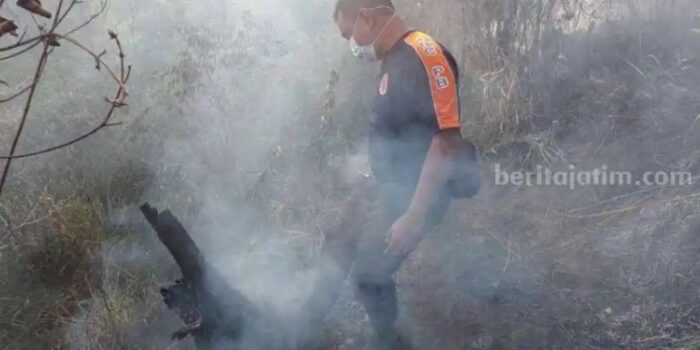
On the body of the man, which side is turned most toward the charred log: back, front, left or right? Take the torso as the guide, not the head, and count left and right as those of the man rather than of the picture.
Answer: front

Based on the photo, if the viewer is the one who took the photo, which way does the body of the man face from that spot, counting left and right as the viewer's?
facing to the left of the viewer

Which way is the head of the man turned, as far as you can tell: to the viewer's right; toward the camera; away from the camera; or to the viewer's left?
to the viewer's left
